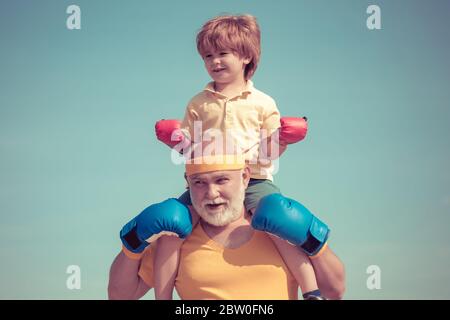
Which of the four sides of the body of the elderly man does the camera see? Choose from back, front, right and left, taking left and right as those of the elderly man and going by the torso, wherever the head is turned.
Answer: front

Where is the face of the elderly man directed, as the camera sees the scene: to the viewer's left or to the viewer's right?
to the viewer's left

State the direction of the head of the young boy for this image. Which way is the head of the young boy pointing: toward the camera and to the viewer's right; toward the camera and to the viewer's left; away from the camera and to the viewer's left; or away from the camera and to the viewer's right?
toward the camera and to the viewer's left
